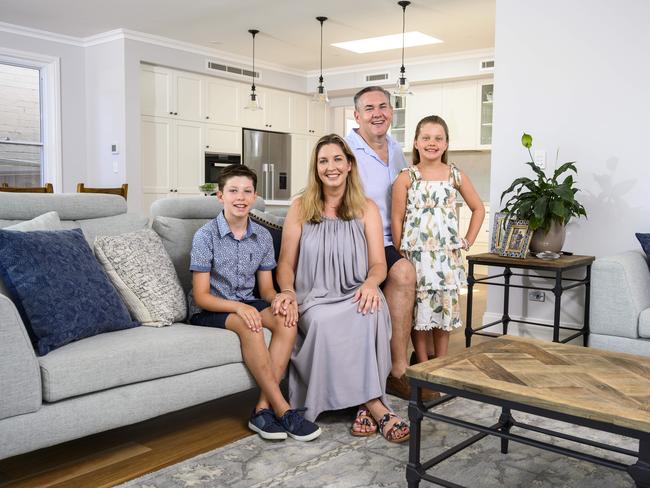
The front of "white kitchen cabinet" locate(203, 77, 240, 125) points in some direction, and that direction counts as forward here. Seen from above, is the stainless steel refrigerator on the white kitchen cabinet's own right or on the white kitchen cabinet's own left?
on the white kitchen cabinet's own left

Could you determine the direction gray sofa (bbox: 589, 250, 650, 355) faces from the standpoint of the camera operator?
facing the viewer and to the left of the viewer

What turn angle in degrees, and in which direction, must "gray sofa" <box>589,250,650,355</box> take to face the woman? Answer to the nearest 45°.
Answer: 0° — it already faces them

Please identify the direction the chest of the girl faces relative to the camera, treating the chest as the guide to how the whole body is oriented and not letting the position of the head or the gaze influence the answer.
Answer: toward the camera

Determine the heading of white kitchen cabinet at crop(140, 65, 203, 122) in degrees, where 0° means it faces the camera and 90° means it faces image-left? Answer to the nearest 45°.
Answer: approximately 315°

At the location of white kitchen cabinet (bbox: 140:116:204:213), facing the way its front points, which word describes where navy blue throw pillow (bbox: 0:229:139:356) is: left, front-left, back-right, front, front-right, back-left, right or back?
front-right

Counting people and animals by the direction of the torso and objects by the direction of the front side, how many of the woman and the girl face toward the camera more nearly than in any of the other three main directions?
2

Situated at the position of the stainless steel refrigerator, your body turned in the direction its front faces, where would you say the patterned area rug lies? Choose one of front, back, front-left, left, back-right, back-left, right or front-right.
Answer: front-right

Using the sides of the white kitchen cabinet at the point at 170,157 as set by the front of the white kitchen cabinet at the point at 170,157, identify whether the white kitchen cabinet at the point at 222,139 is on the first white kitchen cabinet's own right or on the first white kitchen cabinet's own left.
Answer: on the first white kitchen cabinet's own left

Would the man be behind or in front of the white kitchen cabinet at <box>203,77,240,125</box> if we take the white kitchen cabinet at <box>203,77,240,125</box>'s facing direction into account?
in front

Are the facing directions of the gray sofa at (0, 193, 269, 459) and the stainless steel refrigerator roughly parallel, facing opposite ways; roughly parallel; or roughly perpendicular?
roughly parallel

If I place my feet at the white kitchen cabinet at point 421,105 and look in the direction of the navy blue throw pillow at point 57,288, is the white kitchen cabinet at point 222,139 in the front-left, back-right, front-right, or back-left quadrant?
front-right

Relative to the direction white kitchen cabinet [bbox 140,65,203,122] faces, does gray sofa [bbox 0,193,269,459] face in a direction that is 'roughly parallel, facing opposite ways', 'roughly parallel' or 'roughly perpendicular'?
roughly parallel
